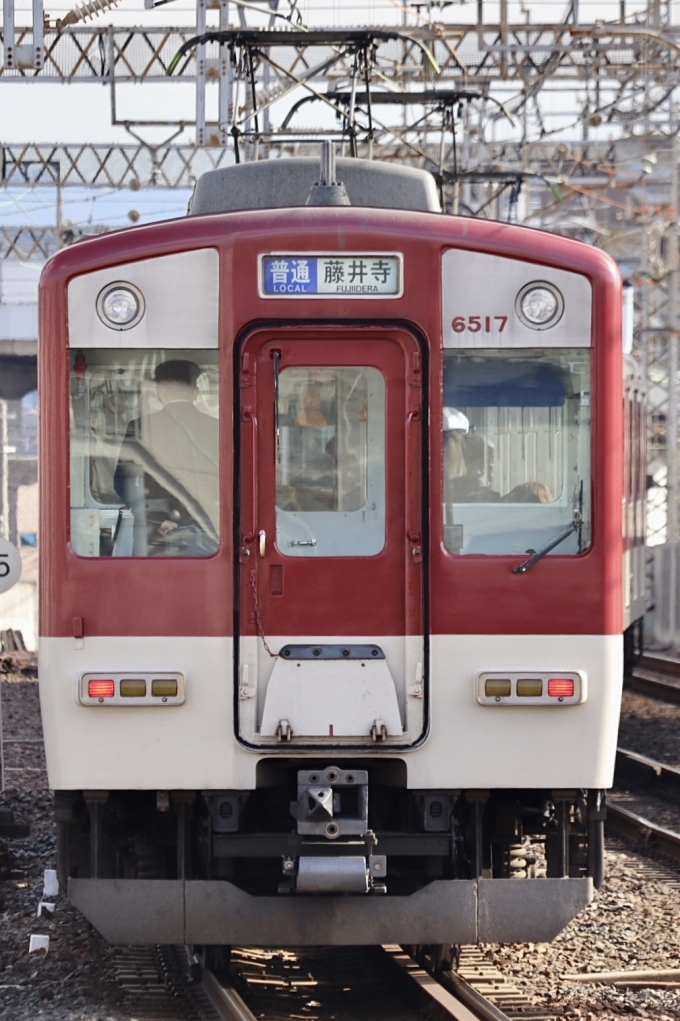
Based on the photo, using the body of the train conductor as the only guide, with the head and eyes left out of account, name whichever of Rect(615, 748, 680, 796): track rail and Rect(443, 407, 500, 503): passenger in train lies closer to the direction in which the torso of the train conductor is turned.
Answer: the track rail

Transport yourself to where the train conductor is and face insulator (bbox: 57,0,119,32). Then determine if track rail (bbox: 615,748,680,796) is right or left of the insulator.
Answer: right
